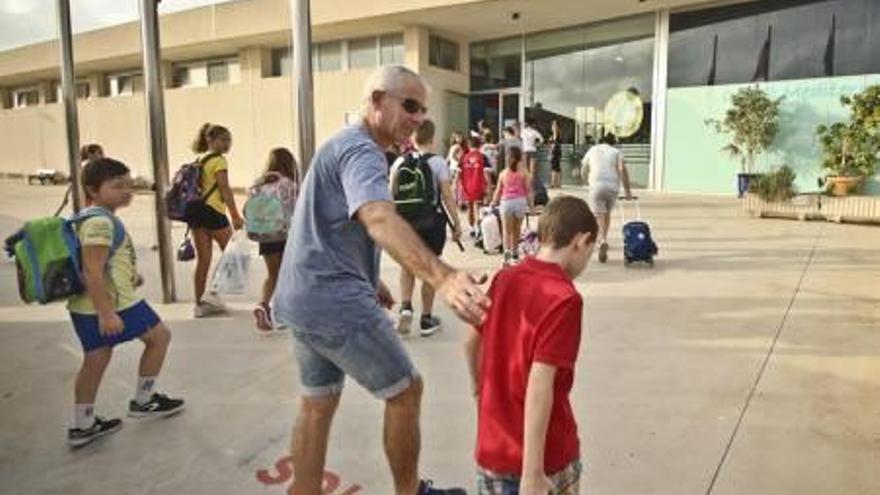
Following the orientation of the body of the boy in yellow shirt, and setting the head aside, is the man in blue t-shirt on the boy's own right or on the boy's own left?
on the boy's own right

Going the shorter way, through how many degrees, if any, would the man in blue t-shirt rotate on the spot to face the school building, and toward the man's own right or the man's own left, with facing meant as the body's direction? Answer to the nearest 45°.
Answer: approximately 90° to the man's own left

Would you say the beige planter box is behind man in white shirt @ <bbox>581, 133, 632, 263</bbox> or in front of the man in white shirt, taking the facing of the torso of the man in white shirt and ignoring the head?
in front

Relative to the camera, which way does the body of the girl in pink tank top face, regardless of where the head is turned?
away from the camera

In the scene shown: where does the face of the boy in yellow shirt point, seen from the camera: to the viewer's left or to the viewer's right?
to the viewer's right

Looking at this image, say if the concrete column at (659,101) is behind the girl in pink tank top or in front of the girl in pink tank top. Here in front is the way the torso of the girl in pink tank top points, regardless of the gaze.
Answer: in front

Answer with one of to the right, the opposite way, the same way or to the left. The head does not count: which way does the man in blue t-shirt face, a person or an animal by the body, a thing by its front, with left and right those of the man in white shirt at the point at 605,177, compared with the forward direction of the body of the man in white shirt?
to the right

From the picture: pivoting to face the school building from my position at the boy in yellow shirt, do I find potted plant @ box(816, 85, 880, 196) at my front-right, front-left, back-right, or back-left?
front-right

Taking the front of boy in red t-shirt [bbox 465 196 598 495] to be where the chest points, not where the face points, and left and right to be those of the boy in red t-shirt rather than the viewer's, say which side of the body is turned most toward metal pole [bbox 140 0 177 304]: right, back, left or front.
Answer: left

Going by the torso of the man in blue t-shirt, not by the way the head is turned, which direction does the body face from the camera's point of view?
to the viewer's right

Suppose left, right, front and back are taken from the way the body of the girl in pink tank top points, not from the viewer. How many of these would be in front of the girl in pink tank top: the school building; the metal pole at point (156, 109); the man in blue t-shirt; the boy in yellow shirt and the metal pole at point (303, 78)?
1

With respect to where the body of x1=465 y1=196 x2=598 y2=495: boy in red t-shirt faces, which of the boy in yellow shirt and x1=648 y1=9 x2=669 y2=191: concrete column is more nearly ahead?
the concrete column

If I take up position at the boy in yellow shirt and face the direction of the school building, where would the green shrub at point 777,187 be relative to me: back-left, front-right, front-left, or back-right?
front-right

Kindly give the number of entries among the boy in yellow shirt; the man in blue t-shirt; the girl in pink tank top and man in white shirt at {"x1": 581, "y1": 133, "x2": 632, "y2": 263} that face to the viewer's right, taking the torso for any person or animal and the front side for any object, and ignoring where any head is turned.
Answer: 2

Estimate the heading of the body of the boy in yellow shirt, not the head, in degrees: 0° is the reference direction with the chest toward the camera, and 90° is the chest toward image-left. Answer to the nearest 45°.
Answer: approximately 270°

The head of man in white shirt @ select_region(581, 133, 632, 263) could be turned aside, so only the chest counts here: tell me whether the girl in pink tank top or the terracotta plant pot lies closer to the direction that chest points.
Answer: the terracotta plant pot

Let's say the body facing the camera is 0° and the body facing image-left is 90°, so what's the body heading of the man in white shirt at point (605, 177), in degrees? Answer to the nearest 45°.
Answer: approximately 180°
